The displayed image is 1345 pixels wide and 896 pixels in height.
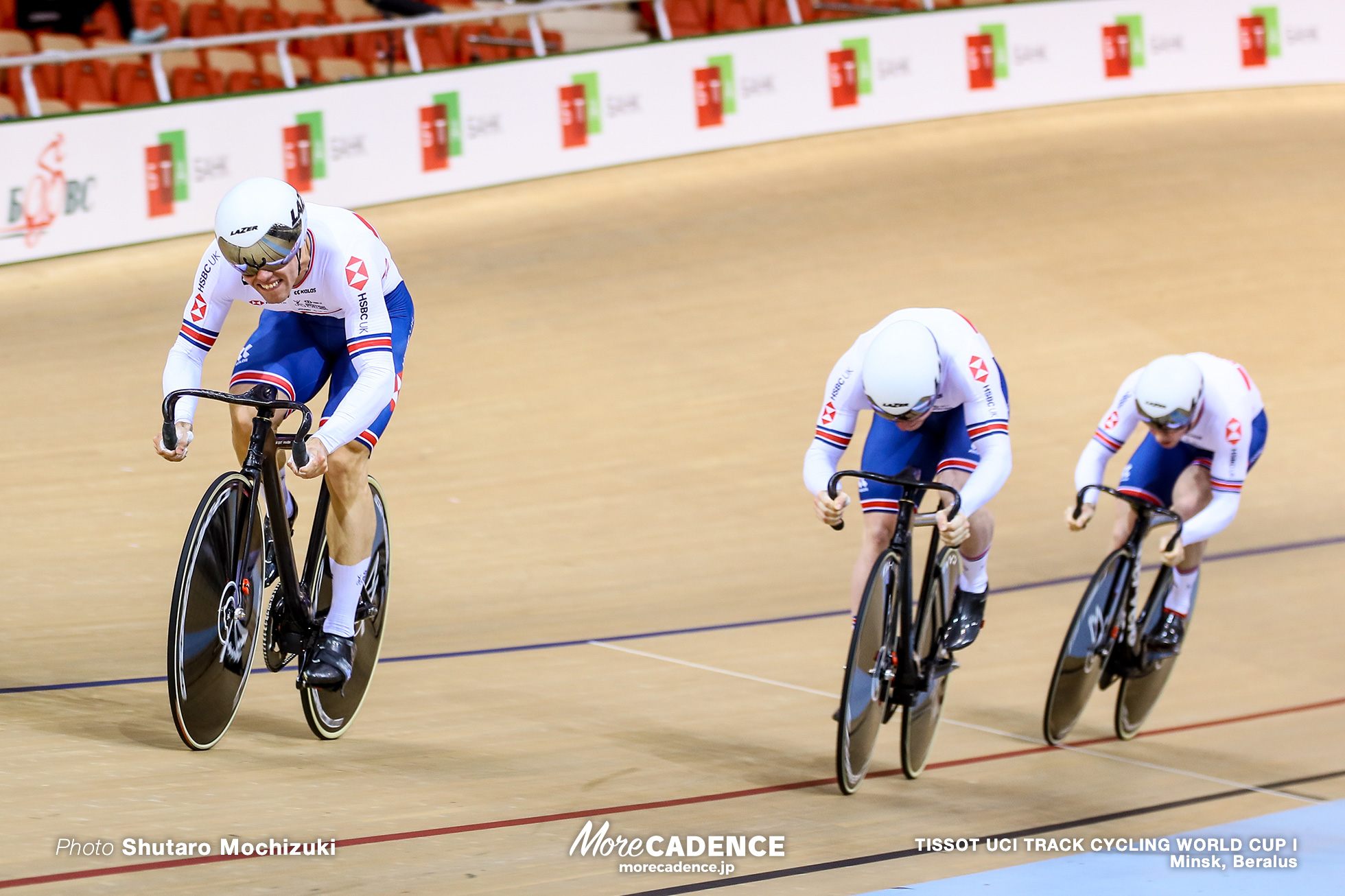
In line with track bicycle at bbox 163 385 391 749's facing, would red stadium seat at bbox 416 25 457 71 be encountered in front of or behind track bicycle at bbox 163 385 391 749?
behind

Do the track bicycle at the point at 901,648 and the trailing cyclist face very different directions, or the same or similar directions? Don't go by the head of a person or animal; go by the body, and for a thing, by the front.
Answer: same or similar directions

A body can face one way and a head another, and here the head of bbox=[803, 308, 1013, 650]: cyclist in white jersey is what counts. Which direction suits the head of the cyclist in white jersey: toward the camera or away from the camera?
toward the camera

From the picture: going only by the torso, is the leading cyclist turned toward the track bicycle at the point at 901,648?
no

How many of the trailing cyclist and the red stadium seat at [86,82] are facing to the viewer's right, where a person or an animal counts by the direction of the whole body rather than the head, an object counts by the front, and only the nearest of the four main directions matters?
0

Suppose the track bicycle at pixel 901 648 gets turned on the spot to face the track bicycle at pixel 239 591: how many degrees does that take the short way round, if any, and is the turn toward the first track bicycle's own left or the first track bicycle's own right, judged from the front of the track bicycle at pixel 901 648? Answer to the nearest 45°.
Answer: approximately 45° to the first track bicycle's own right

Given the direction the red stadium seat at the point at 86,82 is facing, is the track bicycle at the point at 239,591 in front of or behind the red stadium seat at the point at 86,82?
in front

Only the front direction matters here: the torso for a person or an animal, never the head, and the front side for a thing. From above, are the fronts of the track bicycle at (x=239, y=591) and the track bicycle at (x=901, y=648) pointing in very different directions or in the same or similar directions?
same or similar directions

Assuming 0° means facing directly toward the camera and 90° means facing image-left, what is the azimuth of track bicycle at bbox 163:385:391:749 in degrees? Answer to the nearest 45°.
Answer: approximately 45°

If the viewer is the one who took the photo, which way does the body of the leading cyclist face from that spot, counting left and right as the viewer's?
facing the viewer and to the left of the viewer

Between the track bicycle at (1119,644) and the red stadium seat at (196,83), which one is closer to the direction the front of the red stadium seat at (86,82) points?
the track bicycle

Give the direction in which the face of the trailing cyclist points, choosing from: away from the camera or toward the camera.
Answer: toward the camera
